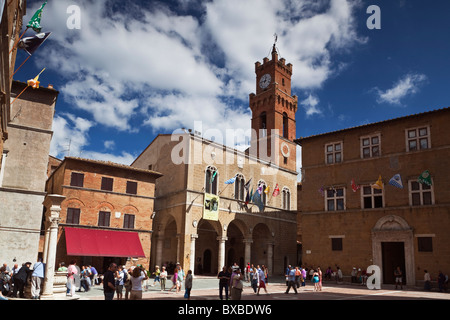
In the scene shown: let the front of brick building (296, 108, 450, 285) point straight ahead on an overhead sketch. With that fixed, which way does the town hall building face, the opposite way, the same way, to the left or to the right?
to the left

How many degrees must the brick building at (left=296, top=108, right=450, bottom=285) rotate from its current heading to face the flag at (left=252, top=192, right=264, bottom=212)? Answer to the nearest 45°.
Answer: approximately 90° to its right

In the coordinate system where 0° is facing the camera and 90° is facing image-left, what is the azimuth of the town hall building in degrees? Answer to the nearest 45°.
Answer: approximately 315°

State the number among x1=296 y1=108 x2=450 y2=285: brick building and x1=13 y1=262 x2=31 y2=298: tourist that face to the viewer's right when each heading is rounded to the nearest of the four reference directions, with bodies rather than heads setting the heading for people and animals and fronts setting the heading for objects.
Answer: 1

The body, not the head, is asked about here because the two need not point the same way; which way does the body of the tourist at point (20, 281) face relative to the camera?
to the viewer's right

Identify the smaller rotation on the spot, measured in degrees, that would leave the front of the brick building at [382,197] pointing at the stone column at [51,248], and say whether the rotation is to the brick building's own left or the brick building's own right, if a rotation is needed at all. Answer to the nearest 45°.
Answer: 0° — it already faces it

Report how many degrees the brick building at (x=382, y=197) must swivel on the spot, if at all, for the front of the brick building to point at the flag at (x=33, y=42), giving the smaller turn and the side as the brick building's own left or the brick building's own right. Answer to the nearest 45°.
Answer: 0° — it already faces it

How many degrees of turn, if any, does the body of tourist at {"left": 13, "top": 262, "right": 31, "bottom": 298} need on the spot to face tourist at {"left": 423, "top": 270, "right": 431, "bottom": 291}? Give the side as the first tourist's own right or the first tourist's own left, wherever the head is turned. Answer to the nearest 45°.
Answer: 0° — they already face them
